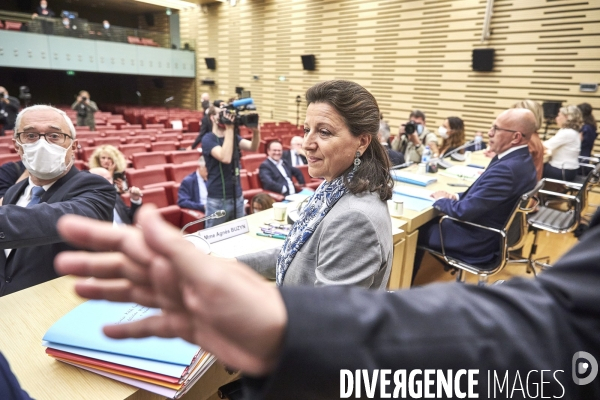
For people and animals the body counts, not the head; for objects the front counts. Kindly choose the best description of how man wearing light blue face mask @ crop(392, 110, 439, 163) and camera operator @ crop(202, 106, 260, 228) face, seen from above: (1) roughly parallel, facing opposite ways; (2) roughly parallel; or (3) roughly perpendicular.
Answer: roughly perpendicular

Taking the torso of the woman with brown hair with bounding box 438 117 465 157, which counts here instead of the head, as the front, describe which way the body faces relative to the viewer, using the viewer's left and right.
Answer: facing to the left of the viewer

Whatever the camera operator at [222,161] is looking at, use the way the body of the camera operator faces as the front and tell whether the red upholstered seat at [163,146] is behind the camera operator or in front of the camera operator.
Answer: behind

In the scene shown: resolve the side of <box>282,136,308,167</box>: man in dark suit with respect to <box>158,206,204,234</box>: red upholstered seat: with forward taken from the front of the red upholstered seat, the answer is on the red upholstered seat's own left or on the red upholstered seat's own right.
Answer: on the red upholstered seat's own left

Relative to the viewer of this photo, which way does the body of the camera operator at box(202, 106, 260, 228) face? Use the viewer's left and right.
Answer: facing the viewer and to the right of the viewer

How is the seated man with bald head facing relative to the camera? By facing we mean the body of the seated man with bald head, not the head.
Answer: to the viewer's left

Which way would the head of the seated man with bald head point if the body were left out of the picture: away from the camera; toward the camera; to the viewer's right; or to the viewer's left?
to the viewer's left

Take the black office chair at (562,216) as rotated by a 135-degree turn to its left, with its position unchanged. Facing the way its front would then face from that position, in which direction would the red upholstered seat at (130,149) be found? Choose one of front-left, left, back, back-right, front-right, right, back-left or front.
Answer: back-right

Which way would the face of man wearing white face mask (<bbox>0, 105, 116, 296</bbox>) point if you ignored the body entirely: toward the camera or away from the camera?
toward the camera

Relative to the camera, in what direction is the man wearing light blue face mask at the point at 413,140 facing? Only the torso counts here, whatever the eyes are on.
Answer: toward the camera

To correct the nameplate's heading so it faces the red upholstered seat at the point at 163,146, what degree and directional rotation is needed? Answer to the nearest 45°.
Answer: approximately 135° to its left

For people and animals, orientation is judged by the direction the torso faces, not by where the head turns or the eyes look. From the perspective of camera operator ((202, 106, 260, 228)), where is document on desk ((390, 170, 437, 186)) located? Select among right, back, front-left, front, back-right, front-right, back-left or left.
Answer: front-left

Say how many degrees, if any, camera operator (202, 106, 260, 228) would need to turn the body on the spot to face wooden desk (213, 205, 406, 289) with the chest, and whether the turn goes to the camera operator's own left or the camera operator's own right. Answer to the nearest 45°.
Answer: approximately 45° to the camera operator's own right

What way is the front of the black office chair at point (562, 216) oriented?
to the viewer's left
